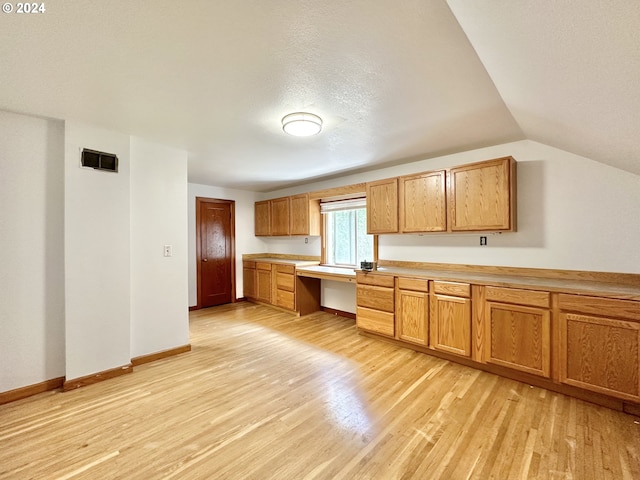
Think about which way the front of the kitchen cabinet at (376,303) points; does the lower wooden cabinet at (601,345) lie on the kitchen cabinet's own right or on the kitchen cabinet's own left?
on the kitchen cabinet's own left

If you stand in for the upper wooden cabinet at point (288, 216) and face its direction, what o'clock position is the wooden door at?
The wooden door is roughly at 2 o'clock from the upper wooden cabinet.

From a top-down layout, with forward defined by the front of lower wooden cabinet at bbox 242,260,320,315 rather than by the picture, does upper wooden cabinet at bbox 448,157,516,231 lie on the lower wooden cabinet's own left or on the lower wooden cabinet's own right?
on the lower wooden cabinet's own left

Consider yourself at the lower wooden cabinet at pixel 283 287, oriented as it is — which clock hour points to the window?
The window is roughly at 8 o'clock from the lower wooden cabinet.

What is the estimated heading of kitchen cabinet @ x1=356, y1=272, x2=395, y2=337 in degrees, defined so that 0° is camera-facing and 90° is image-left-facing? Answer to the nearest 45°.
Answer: approximately 45°

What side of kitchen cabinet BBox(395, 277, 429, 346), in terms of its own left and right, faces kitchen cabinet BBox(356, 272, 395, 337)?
right

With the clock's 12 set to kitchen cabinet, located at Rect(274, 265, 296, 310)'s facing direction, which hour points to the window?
The window is roughly at 8 o'clock from the kitchen cabinet.

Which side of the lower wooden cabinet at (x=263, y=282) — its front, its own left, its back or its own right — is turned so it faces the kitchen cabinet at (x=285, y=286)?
left

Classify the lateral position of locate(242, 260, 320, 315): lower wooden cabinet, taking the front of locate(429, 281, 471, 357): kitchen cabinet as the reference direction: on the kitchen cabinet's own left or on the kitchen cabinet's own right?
on the kitchen cabinet's own right

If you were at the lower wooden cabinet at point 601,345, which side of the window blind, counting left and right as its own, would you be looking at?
left

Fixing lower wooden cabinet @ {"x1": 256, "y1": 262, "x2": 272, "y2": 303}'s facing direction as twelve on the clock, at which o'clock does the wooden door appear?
The wooden door is roughly at 2 o'clock from the lower wooden cabinet.

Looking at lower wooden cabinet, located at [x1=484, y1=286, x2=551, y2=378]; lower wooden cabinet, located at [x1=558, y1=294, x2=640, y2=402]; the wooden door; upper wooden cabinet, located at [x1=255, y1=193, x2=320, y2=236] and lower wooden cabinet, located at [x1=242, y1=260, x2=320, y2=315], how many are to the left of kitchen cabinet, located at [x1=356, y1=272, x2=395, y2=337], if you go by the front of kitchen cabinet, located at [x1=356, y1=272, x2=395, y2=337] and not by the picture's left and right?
2
